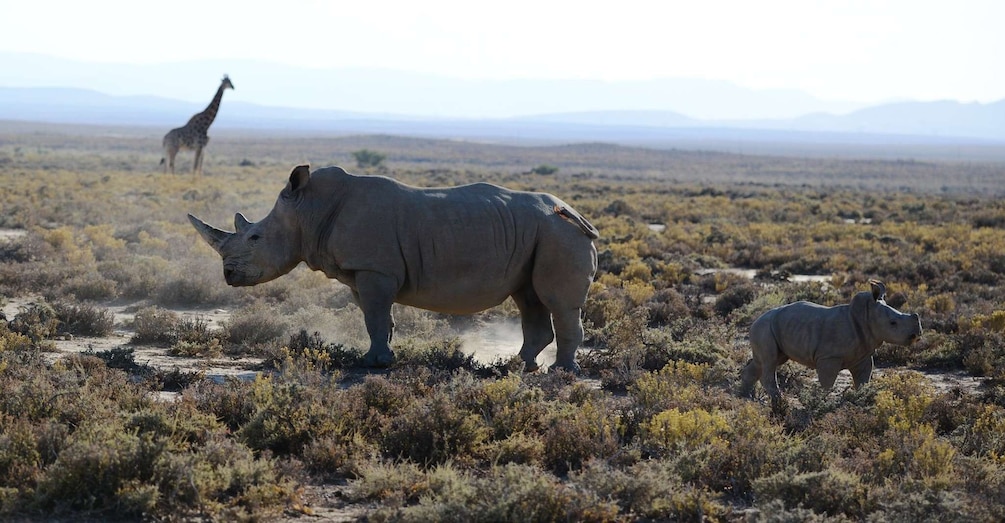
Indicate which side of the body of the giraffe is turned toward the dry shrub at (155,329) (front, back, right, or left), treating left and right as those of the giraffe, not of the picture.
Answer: right

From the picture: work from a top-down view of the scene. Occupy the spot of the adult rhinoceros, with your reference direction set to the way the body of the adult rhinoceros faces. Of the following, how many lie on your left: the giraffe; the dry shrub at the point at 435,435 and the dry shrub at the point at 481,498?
2

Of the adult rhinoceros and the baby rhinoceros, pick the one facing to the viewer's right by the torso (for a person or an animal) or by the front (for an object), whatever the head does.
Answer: the baby rhinoceros

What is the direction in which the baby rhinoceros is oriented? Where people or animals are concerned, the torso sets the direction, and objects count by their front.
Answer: to the viewer's right

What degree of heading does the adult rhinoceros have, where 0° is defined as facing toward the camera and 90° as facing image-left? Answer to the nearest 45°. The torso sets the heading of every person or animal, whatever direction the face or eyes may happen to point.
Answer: approximately 90°

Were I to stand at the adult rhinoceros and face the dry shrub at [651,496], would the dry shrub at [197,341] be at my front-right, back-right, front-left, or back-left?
back-right

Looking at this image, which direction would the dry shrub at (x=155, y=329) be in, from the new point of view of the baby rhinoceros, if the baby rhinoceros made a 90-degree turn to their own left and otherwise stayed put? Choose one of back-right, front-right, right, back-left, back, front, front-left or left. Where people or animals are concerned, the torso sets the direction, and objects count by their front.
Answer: left

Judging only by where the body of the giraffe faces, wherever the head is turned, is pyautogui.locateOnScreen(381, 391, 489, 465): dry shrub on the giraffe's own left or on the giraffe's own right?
on the giraffe's own right

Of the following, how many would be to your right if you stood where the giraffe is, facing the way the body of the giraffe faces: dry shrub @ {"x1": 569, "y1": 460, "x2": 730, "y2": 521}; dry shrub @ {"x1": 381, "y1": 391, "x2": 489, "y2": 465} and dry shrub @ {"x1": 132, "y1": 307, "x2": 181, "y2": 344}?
3

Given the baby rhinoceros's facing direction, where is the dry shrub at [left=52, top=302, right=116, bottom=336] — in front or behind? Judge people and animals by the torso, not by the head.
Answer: behind

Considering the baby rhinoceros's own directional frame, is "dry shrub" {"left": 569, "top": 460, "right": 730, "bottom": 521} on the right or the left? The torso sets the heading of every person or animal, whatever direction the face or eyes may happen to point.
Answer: on its right

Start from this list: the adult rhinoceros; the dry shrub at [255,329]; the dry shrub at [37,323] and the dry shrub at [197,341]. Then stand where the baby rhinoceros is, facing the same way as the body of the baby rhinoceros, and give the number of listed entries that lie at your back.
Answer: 4

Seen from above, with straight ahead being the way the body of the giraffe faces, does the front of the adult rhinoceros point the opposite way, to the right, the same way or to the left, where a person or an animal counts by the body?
the opposite way

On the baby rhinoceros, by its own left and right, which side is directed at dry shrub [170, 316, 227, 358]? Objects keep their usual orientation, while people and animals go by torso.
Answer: back

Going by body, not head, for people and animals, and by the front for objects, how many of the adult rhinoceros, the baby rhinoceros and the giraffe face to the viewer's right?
2

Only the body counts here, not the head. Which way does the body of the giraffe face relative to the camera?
to the viewer's right
